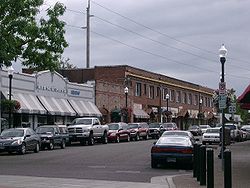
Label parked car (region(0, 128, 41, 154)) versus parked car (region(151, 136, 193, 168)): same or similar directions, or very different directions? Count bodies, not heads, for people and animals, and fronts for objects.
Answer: very different directions

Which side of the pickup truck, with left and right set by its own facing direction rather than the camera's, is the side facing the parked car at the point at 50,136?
front

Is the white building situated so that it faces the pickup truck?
yes

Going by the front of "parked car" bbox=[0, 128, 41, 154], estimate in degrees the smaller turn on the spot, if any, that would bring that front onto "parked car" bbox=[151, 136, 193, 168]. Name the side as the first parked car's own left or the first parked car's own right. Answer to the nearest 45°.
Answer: approximately 90° to the first parked car's own left

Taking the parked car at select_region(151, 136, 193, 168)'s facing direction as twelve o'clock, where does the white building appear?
The white building is roughly at 11 o'clock from the parked car.

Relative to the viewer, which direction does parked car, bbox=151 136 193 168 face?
away from the camera

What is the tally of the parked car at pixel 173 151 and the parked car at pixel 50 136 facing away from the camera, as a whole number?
1

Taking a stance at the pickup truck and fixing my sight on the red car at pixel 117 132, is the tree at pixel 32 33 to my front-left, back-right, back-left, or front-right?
back-right

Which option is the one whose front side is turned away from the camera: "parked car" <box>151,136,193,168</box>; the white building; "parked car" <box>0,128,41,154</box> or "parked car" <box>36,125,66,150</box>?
"parked car" <box>151,136,193,168</box>

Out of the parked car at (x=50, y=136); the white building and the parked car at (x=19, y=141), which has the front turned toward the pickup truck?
the white building

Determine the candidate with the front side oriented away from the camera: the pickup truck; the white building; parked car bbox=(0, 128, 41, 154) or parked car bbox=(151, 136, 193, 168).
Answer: parked car bbox=(151, 136, 193, 168)

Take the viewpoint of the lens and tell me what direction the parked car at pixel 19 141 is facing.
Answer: facing the viewer and to the left of the viewer

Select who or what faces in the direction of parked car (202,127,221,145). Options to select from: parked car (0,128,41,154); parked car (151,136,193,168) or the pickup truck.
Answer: parked car (151,136,193,168)

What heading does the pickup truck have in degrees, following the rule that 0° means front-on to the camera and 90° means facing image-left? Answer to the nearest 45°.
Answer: approximately 45°

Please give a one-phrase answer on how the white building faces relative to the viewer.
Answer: facing the viewer and to the right of the viewer

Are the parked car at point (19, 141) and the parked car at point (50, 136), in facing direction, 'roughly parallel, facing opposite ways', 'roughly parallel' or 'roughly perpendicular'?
roughly parallel

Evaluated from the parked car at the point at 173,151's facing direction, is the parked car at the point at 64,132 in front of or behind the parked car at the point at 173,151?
in front

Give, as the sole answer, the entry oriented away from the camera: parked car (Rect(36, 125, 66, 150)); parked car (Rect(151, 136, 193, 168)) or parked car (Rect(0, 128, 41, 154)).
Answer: parked car (Rect(151, 136, 193, 168))

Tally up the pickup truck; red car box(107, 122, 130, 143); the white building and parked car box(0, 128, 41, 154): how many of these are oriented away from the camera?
0

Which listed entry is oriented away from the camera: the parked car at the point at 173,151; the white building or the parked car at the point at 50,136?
the parked car at the point at 173,151
